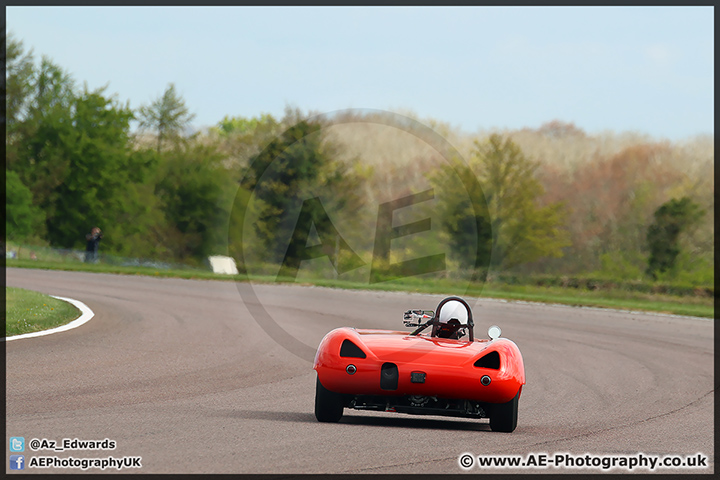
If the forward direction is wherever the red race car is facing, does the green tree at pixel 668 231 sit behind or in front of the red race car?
in front

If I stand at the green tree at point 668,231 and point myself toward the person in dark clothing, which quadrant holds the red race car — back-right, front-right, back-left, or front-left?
front-left

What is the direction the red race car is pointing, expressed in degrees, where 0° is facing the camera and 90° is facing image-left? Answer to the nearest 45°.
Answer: approximately 180°

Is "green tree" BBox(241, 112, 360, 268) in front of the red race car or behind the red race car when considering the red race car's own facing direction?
in front

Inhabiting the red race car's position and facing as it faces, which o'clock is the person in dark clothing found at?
The person in dark clothing is roughly at 11 o'clock from the red race car.

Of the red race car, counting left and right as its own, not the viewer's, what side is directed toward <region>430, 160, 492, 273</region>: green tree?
front
